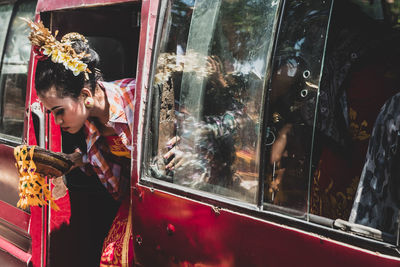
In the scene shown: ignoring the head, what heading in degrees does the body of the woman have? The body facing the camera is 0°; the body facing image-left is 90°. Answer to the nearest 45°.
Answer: approximately 45°
